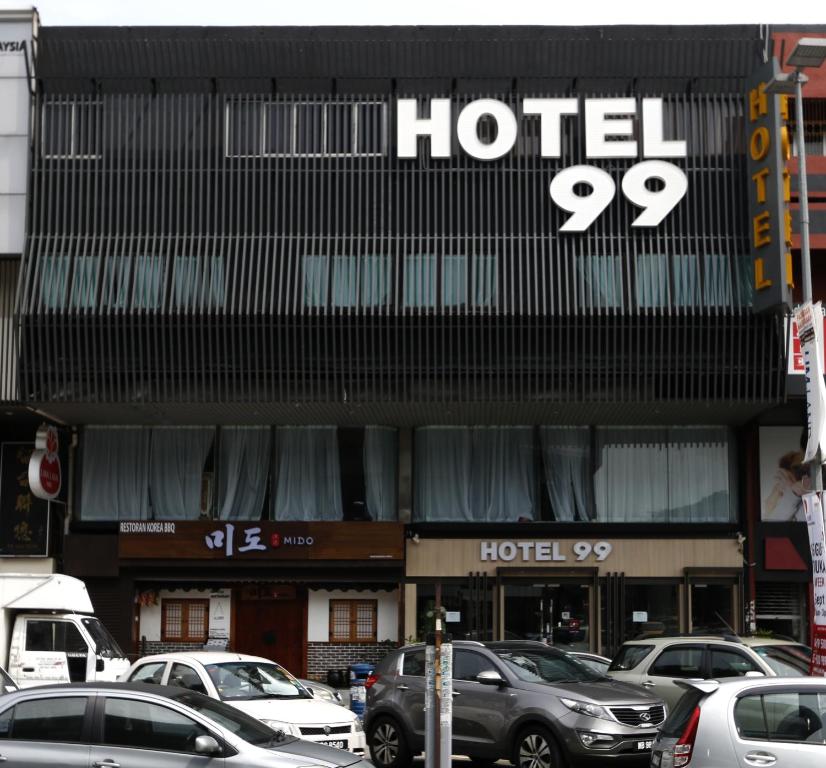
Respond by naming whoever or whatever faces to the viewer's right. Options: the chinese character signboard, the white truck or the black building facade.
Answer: the white truck

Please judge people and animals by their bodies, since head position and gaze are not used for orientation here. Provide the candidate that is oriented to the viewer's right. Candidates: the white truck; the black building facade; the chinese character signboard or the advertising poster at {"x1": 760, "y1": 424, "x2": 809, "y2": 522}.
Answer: the white truck

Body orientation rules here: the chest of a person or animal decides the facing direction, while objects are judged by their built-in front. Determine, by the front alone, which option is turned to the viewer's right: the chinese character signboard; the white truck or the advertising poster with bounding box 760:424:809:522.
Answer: the white truck

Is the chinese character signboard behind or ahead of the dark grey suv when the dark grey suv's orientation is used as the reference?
behind

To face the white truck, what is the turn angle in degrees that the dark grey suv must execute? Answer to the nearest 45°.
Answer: approximately 180°

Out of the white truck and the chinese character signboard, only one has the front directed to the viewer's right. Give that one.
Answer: the white truck

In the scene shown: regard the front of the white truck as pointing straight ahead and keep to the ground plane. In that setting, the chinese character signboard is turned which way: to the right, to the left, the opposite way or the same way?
to the right

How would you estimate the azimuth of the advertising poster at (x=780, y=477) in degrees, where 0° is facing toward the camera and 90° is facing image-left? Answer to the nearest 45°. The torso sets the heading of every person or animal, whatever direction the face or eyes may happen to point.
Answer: approximately 0°

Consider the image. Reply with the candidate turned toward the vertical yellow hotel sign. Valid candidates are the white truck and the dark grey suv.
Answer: the white truck

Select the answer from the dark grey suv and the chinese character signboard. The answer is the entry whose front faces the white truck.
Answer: the chinese character signboard

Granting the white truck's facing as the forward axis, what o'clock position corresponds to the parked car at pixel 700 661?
The parked car is roughly at 1 o'clock from the white truck.

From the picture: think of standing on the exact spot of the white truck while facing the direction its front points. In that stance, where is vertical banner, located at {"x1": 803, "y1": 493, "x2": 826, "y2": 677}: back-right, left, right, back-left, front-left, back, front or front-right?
front-right

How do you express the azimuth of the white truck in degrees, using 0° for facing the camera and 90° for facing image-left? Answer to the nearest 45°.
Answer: approximately 270°
